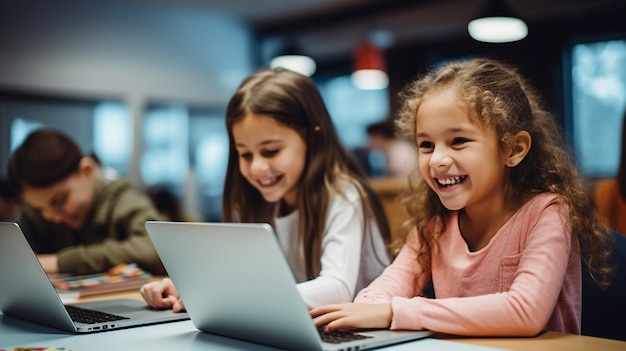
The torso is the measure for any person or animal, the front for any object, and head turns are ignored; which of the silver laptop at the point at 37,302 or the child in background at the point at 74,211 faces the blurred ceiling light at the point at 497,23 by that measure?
the silver laptop

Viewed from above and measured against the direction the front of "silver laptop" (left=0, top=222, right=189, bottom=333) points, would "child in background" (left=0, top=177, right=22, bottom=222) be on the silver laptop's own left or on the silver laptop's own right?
on the silver laptop's own left

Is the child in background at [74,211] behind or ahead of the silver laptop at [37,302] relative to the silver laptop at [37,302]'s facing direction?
ahead

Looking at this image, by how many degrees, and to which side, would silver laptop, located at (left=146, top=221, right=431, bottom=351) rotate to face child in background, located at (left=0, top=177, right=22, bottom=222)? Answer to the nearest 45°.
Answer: approximately 90° to its left

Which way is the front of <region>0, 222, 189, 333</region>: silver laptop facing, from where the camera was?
facing away from the viewer and to the right of the viewer

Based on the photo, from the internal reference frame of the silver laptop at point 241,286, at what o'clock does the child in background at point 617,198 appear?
The child in background is roughly at 12 o'clock from the silver laptop.

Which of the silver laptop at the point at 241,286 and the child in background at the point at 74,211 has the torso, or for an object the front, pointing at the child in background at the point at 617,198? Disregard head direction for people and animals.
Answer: the silver laptop

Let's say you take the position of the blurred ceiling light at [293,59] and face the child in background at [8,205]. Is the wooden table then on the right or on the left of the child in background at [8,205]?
left

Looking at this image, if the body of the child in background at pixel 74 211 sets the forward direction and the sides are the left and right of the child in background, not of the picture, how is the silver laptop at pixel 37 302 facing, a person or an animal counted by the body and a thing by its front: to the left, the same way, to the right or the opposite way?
the opposite way

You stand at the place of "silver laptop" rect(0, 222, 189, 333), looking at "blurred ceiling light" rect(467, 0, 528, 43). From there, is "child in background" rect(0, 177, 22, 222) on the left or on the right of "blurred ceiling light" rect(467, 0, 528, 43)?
left

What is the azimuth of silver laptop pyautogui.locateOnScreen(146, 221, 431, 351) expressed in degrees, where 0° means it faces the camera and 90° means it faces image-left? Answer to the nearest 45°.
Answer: approximately 225°

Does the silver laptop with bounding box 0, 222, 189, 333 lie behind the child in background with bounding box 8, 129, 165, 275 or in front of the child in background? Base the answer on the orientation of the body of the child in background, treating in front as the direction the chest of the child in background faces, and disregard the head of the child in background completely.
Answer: in front

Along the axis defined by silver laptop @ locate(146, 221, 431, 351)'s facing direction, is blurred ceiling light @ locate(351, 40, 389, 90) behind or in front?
in front
